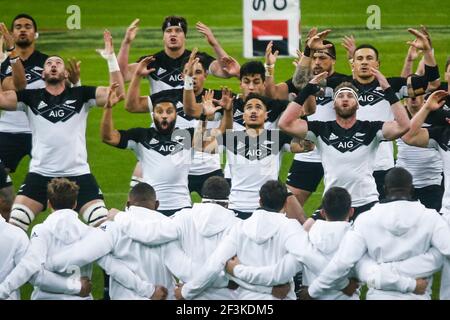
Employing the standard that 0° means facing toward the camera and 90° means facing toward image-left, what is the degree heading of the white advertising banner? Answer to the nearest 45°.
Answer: approximately 0°
